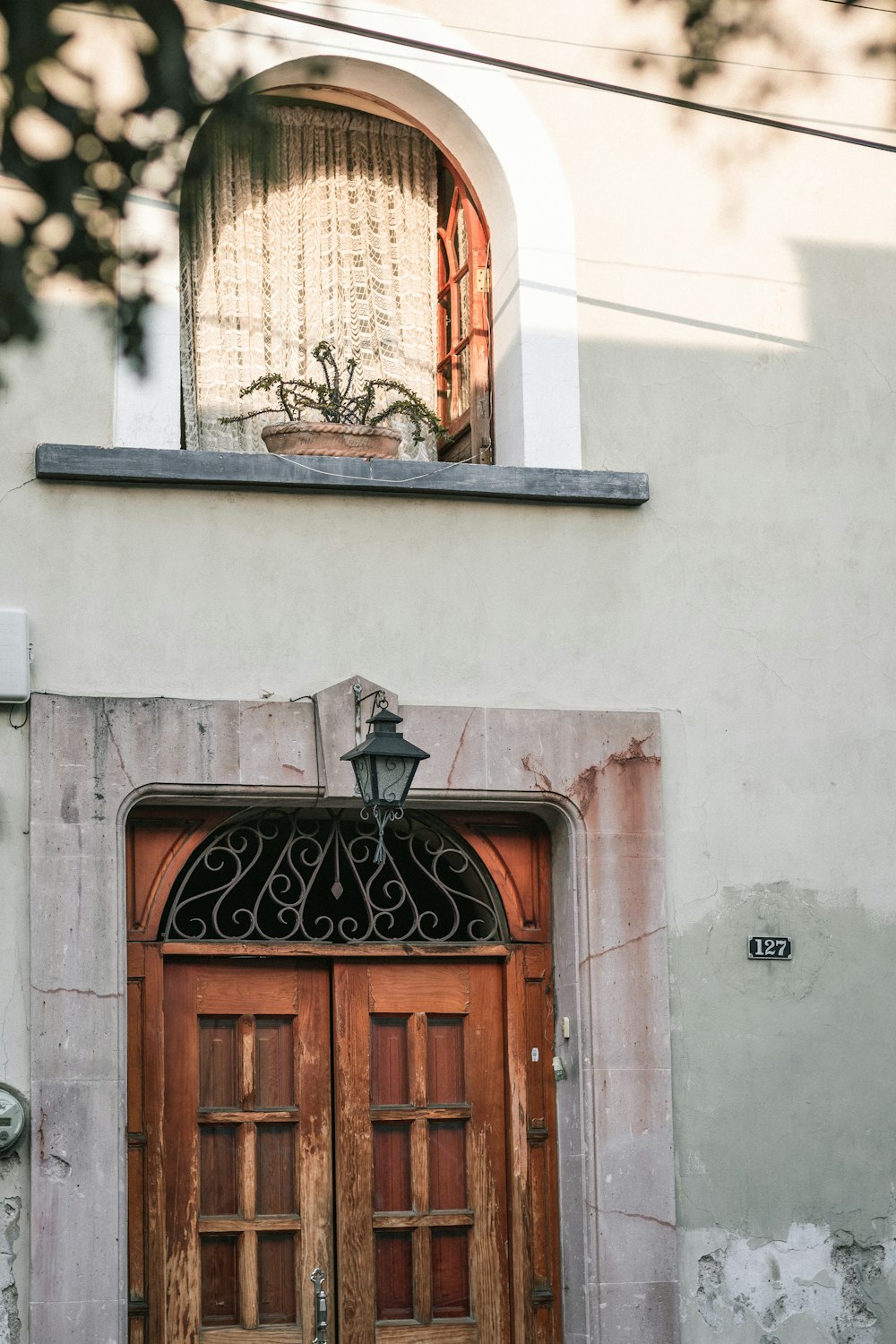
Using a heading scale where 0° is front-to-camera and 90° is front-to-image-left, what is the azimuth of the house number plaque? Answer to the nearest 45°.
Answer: approximately 0°

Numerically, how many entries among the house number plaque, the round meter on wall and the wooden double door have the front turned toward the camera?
3

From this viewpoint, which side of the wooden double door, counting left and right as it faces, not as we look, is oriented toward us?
front

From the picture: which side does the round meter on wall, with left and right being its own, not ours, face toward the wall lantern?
left
